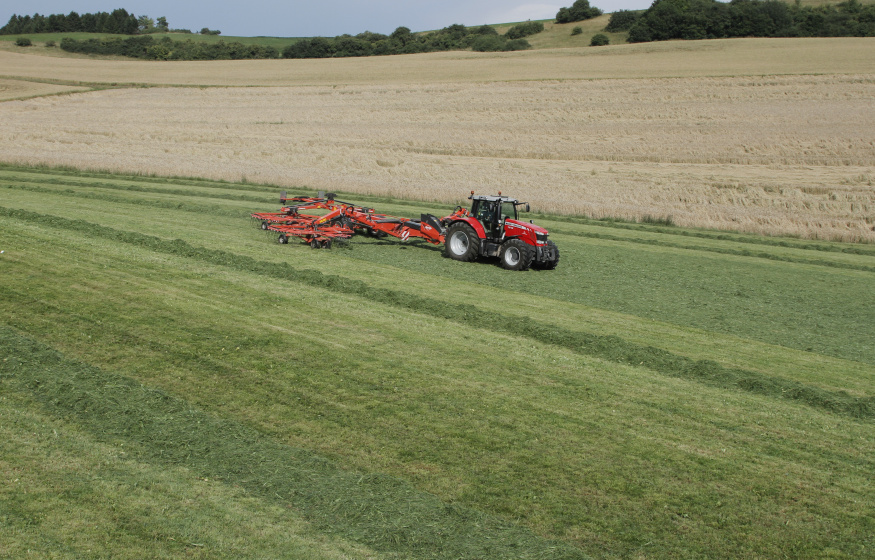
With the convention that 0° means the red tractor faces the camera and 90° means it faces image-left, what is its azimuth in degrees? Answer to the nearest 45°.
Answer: approximately 315°
